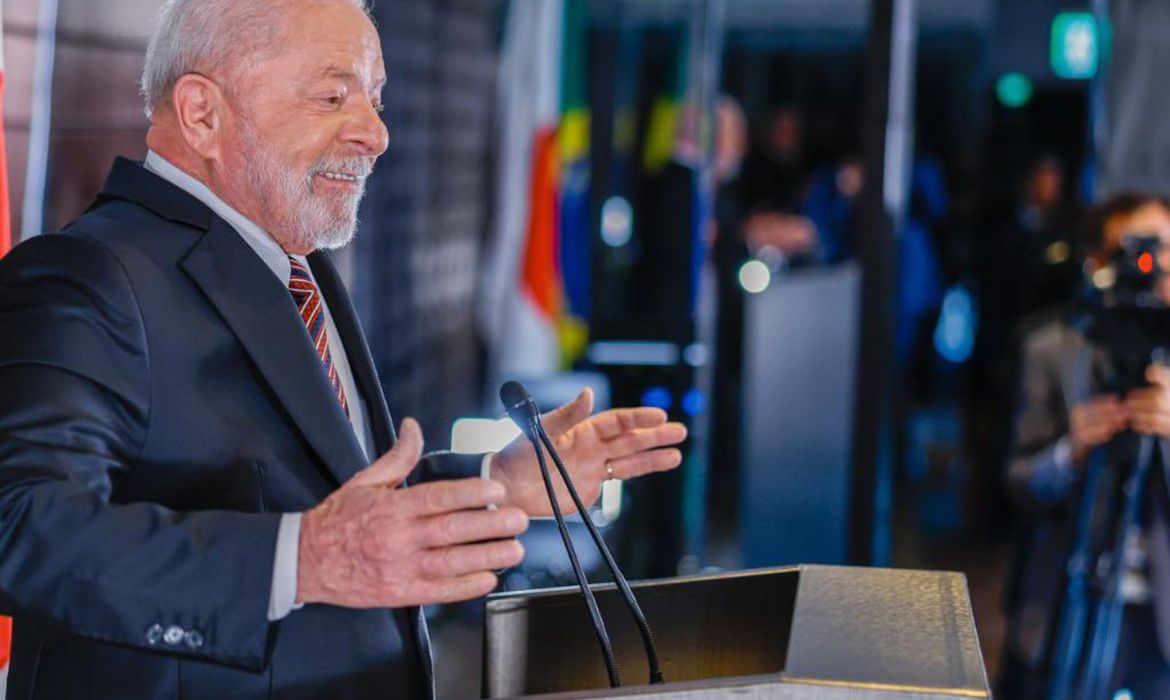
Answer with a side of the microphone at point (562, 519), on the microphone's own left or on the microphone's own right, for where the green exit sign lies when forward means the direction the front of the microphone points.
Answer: on the microphone's own right

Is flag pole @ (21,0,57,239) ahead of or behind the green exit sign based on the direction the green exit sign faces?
ahead

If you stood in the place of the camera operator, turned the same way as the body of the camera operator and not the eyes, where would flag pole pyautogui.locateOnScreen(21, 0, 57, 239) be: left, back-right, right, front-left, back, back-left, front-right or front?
front-right

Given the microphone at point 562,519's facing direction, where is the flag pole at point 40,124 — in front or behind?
in front

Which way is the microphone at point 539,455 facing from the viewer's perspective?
to the viewer's left

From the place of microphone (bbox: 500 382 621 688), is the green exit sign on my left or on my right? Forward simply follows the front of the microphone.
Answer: on my right

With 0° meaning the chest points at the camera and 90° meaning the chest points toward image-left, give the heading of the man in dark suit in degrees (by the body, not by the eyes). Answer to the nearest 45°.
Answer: approximately 315°

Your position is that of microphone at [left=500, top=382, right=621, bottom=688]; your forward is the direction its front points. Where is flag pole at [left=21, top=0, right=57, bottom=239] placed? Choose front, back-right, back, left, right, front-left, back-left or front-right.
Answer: front-right

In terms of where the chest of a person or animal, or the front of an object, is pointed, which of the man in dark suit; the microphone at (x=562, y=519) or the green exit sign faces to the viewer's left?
the microphone

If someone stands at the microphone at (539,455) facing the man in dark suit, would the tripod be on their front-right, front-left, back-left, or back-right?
back-right

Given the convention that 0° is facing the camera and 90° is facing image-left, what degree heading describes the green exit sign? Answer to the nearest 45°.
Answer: approximately 0°

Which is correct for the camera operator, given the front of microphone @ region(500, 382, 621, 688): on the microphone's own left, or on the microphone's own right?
on the microphone's own right

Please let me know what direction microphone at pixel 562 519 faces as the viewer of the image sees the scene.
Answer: facing to the left of the viewer

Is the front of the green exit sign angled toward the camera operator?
yes

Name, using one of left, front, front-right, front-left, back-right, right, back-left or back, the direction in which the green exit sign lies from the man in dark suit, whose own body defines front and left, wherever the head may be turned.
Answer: left
